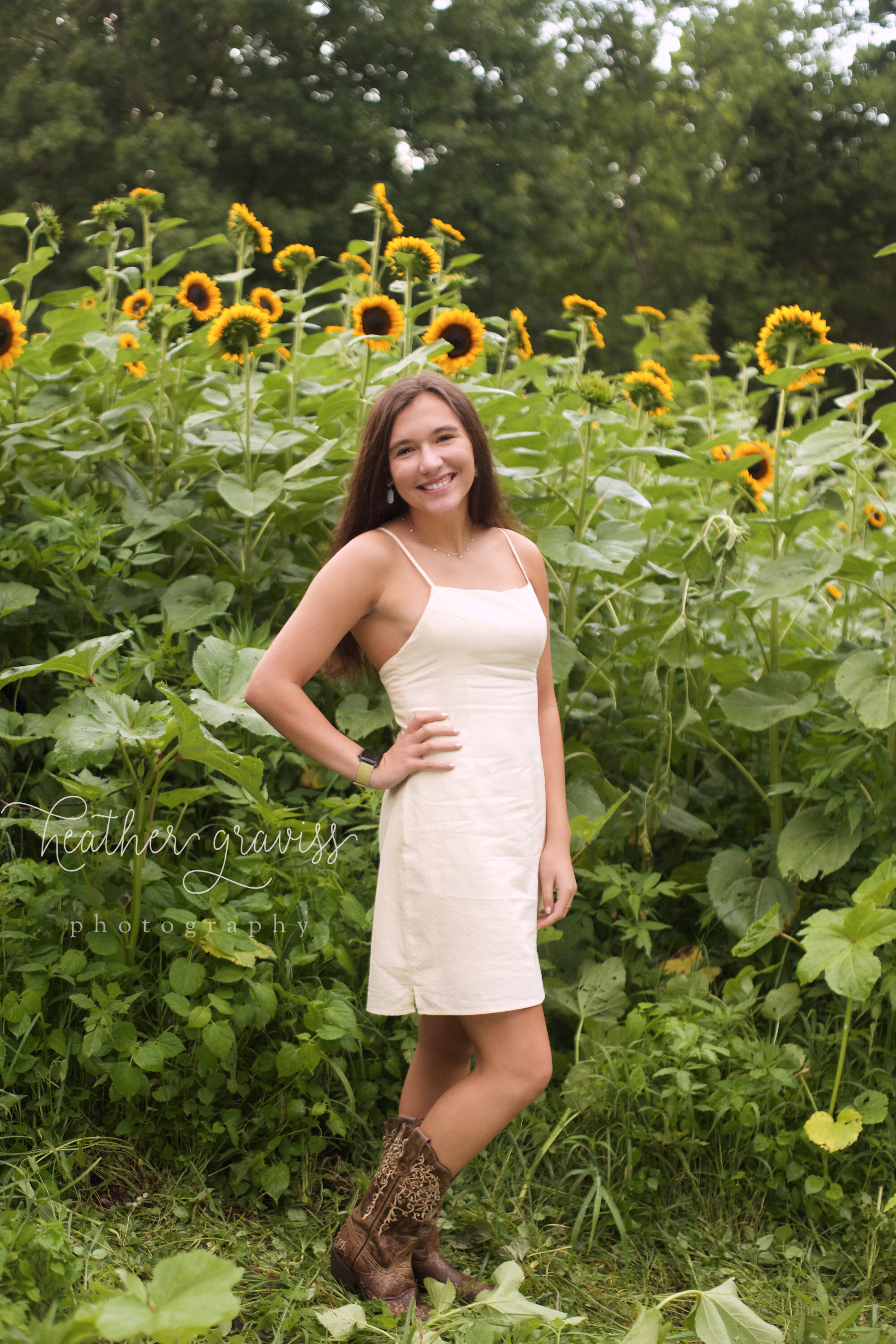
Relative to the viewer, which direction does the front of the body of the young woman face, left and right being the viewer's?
facing the viewer and to the right of the viewer

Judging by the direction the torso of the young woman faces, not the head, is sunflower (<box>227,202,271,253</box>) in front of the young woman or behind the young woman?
behind

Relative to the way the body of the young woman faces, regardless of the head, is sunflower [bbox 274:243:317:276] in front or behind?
behind

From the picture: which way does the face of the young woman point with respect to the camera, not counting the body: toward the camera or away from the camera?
toward the camera

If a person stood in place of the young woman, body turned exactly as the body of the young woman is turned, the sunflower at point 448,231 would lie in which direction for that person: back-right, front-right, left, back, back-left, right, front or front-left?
back-left

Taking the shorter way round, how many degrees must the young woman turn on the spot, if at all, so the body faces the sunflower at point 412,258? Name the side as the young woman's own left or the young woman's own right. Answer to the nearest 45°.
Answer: approximately 135° to the young woman's own left

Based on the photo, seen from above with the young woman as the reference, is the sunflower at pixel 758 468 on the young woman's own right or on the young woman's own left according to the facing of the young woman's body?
on the young woman's own left

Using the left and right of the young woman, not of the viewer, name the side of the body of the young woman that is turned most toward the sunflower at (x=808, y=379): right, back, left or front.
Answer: left

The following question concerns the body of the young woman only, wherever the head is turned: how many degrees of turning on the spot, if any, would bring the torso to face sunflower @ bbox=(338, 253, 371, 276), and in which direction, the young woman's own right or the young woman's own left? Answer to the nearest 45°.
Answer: approximately 135° to the young woman's own left
